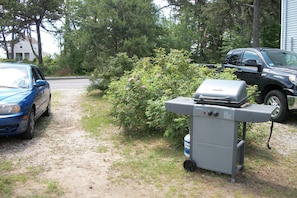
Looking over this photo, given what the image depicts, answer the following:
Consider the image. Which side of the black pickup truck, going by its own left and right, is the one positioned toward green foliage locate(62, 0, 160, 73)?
back

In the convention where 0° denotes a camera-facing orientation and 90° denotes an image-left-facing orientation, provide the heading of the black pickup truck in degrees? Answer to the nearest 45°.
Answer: approximately 315°

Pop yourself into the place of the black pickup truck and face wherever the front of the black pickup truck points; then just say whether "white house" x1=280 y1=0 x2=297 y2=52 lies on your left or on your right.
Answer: on your left

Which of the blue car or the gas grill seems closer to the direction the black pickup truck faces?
the gas grill

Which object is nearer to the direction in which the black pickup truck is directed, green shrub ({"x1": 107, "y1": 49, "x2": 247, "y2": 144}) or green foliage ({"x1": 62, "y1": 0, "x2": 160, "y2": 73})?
the green shrub

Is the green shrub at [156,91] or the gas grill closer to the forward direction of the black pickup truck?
the gas grill
